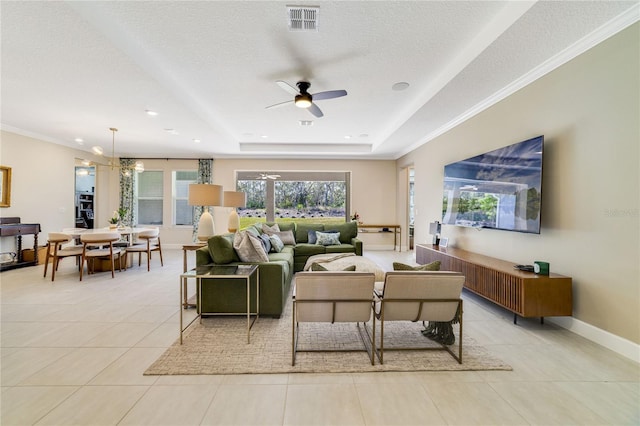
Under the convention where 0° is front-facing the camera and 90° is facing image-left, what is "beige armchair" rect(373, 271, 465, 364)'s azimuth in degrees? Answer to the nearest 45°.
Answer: approximately 180°

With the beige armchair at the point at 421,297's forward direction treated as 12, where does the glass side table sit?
The glass side table is roughly at 9 o'clock from the beige armchair.

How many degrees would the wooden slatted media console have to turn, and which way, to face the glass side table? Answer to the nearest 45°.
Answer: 0° — it already faces it

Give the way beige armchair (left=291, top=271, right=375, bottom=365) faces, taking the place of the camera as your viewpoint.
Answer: facing away from the viewer

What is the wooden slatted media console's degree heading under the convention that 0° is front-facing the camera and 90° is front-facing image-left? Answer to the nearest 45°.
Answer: approximately 45°

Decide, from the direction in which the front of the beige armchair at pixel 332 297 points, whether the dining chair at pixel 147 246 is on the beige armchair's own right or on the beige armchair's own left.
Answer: on the beige armchair's own left

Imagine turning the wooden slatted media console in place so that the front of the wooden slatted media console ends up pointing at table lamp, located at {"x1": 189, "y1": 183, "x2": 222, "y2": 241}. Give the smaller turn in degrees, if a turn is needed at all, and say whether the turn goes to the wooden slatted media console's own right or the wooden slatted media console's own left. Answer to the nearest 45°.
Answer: approximately 45° to the wooden slatted media console's own right

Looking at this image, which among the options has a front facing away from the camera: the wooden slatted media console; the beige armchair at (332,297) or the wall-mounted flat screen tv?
the beige armchair

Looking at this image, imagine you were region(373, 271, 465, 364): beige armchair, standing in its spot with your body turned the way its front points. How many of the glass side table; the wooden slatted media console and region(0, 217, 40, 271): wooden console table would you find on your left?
2

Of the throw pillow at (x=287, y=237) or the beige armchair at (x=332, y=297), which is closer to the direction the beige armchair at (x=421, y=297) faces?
the throw pillow

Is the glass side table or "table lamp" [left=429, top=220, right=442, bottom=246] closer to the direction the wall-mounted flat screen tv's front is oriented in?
the glass side table

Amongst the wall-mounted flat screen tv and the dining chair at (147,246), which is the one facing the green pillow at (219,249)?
the wall-mounted flat screen tv

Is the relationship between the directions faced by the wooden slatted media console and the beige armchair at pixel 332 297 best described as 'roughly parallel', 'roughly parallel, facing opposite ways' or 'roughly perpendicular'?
roughly perpendicular

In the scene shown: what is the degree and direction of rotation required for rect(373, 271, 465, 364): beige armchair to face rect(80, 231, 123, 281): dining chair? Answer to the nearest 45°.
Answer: approximately 90° to its left
